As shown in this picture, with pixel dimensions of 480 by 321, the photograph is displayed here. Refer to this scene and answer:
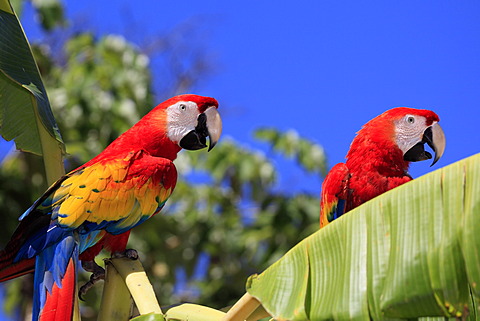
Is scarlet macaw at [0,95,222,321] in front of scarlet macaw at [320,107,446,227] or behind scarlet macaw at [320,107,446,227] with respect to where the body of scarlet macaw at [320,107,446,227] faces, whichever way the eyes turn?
behind

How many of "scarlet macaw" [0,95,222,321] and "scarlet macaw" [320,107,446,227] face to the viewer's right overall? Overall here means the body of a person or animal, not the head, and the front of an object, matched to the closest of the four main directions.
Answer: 2

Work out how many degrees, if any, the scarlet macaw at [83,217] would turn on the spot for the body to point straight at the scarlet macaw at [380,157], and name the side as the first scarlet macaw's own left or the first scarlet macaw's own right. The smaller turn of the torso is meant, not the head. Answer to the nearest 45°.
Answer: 0° — it already faces it

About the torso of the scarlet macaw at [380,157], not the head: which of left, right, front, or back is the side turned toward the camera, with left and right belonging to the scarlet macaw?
right

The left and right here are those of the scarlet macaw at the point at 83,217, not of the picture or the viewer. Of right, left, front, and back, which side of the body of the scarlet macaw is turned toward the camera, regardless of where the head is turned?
right
